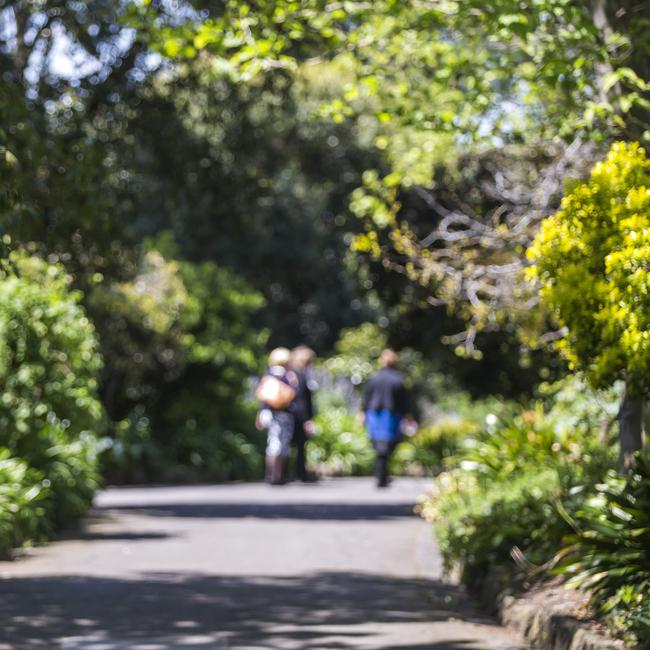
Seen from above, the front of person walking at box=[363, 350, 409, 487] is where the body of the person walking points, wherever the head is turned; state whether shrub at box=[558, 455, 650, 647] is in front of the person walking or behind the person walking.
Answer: behind

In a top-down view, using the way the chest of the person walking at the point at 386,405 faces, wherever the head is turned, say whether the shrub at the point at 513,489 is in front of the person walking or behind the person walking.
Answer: behind

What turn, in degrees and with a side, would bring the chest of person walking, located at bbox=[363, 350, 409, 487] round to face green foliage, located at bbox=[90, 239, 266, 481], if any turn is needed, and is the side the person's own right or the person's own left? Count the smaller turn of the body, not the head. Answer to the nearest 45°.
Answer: approximately 45° to the person's own left

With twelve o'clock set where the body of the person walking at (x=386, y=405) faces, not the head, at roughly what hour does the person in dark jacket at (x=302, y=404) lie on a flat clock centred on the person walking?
The person in dark jacket is roughly at 9 o'clock from the person walking.

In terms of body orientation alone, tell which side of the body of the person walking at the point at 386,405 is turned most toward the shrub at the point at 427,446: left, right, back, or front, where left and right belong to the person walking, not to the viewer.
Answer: front

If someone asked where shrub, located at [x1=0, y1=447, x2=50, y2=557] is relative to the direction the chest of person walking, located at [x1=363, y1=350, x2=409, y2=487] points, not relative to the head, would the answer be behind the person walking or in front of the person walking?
behind

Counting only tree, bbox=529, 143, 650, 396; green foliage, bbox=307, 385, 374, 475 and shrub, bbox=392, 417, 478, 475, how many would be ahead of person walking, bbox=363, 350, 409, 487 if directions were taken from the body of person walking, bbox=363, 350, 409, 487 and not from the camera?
2

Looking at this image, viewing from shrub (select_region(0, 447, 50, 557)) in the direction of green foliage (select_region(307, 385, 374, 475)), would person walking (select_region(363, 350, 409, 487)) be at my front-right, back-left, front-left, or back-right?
front-right

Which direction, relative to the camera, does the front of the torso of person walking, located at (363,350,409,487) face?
away from the camera
